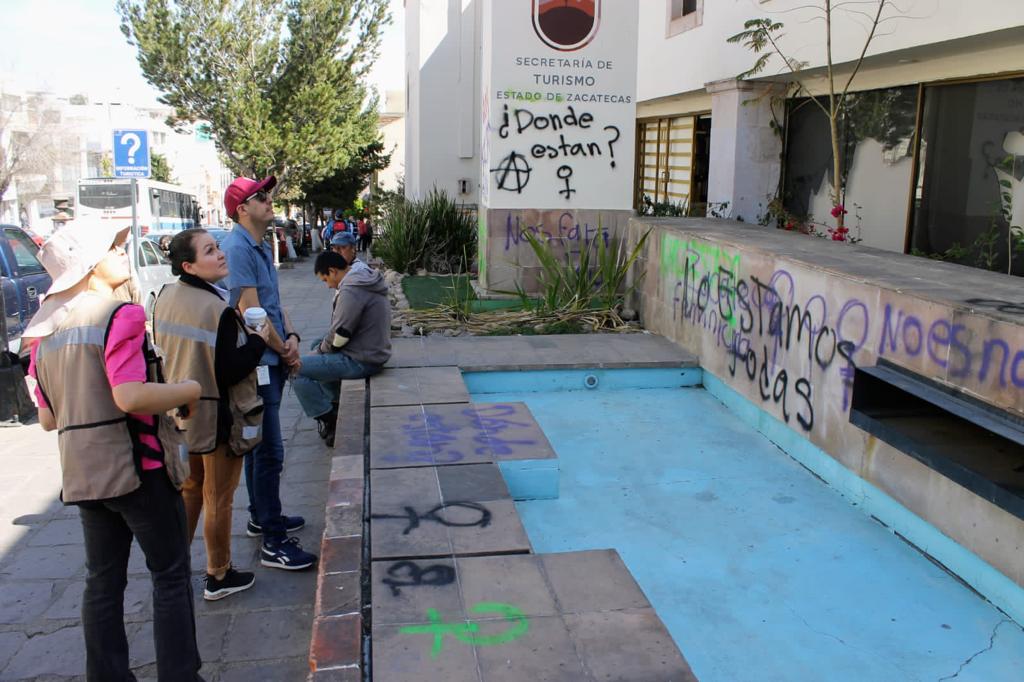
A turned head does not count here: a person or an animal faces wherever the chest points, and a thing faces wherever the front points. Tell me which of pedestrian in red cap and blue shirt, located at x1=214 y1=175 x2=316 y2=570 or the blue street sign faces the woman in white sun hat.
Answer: the blue street sign

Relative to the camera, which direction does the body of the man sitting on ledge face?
to the viewer's left

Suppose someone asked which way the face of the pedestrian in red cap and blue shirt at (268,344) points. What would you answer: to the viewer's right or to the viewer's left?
to the viewer's right

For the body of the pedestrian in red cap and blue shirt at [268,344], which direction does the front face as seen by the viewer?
to the viewer's right

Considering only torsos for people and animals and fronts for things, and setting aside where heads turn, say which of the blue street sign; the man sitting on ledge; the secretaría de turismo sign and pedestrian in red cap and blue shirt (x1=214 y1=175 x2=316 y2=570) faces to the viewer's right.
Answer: the pedestrian in red cap and blue shirt

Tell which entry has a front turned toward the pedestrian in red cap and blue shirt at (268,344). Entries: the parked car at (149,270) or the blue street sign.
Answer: the blue street sign

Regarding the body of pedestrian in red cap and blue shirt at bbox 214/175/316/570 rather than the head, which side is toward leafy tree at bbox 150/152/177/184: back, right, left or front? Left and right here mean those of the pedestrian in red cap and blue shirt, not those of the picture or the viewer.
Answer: left

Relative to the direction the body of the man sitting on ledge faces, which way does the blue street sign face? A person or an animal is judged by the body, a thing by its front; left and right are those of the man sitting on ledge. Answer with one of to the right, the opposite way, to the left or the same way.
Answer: to the left

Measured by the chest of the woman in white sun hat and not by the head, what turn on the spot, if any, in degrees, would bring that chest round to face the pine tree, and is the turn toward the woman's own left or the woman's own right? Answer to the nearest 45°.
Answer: approximately 45° to the woman's own left

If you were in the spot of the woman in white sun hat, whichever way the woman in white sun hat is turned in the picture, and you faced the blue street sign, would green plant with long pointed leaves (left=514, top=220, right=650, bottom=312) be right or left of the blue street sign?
right

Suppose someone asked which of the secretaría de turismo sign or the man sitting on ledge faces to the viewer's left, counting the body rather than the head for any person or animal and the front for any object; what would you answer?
the man sitting on ledge
